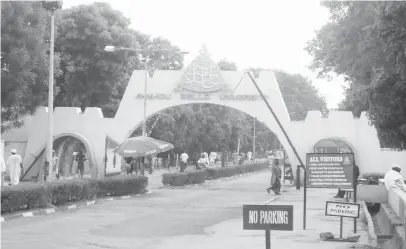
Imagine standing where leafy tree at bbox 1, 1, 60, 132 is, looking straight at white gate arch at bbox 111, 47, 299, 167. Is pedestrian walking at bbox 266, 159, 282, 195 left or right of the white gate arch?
right

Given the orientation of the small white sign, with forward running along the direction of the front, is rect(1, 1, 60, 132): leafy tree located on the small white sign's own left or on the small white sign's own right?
on the small white sign's own right

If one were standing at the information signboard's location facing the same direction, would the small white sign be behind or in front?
in front

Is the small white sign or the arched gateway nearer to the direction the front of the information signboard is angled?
the small white sign

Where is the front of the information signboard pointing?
toward the camera

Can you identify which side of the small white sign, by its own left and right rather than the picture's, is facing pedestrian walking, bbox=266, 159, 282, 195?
back

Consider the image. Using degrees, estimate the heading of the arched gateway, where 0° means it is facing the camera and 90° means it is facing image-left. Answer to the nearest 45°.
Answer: approximately 0°

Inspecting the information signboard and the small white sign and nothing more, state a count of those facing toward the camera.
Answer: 2

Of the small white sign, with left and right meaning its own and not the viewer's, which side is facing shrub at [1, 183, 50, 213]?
right

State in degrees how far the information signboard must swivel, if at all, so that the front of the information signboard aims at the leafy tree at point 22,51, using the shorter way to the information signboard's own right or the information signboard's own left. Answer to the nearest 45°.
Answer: approximately 135° to the information signboard's own right
